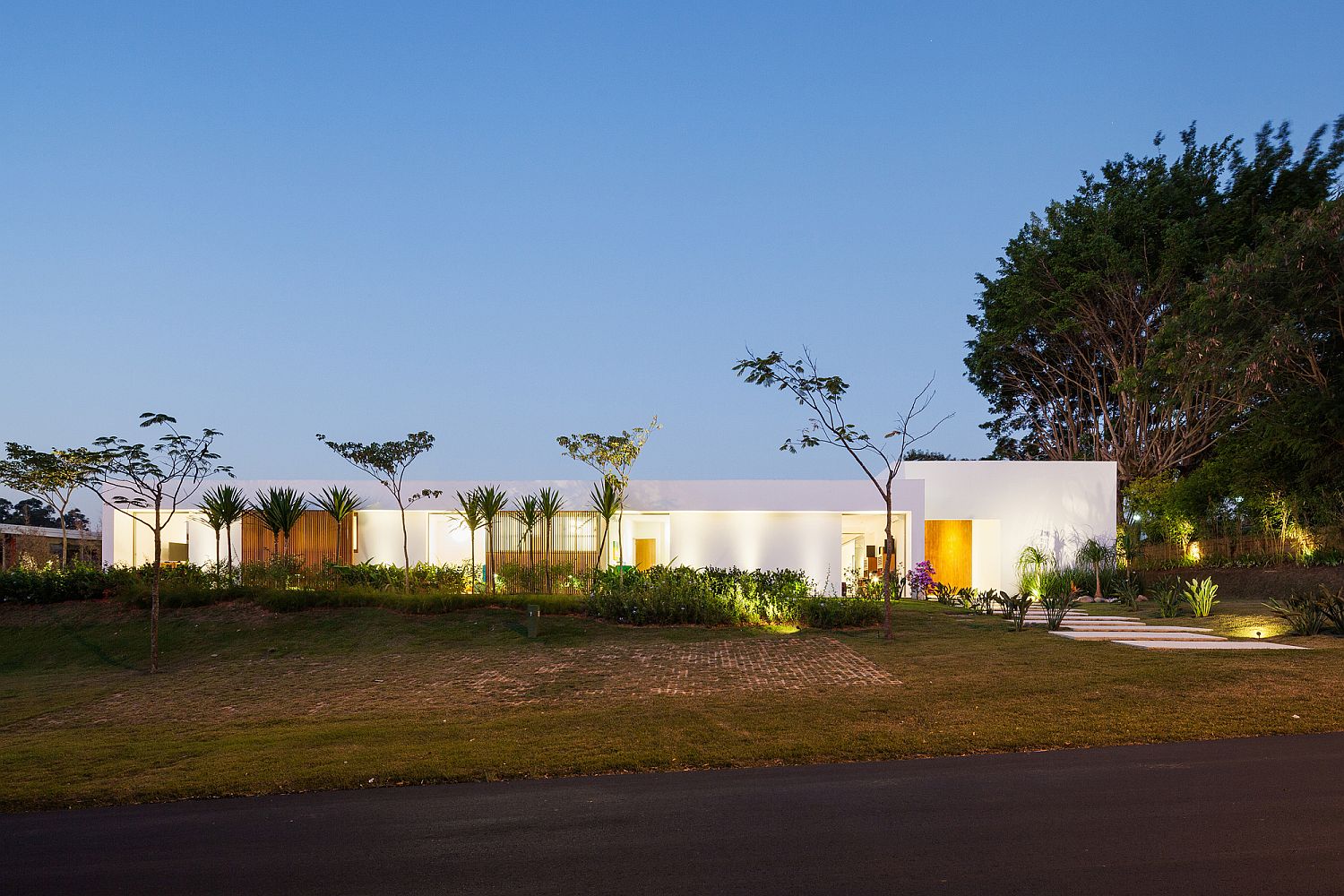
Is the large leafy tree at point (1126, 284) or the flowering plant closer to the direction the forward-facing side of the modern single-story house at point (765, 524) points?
the flowering plant

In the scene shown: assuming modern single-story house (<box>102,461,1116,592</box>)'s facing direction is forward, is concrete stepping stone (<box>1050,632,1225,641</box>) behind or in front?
in front

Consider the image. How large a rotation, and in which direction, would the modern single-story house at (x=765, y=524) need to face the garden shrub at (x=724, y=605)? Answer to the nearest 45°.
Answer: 0° — it already faces it

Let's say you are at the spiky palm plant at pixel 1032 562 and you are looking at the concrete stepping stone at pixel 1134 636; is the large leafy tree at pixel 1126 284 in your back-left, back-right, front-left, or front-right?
back-left

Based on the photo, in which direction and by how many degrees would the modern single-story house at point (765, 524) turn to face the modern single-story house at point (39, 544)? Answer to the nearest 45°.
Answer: approximately 135° to its right

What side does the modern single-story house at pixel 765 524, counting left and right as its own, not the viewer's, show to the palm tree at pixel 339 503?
right

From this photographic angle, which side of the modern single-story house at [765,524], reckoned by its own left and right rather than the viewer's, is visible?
front
